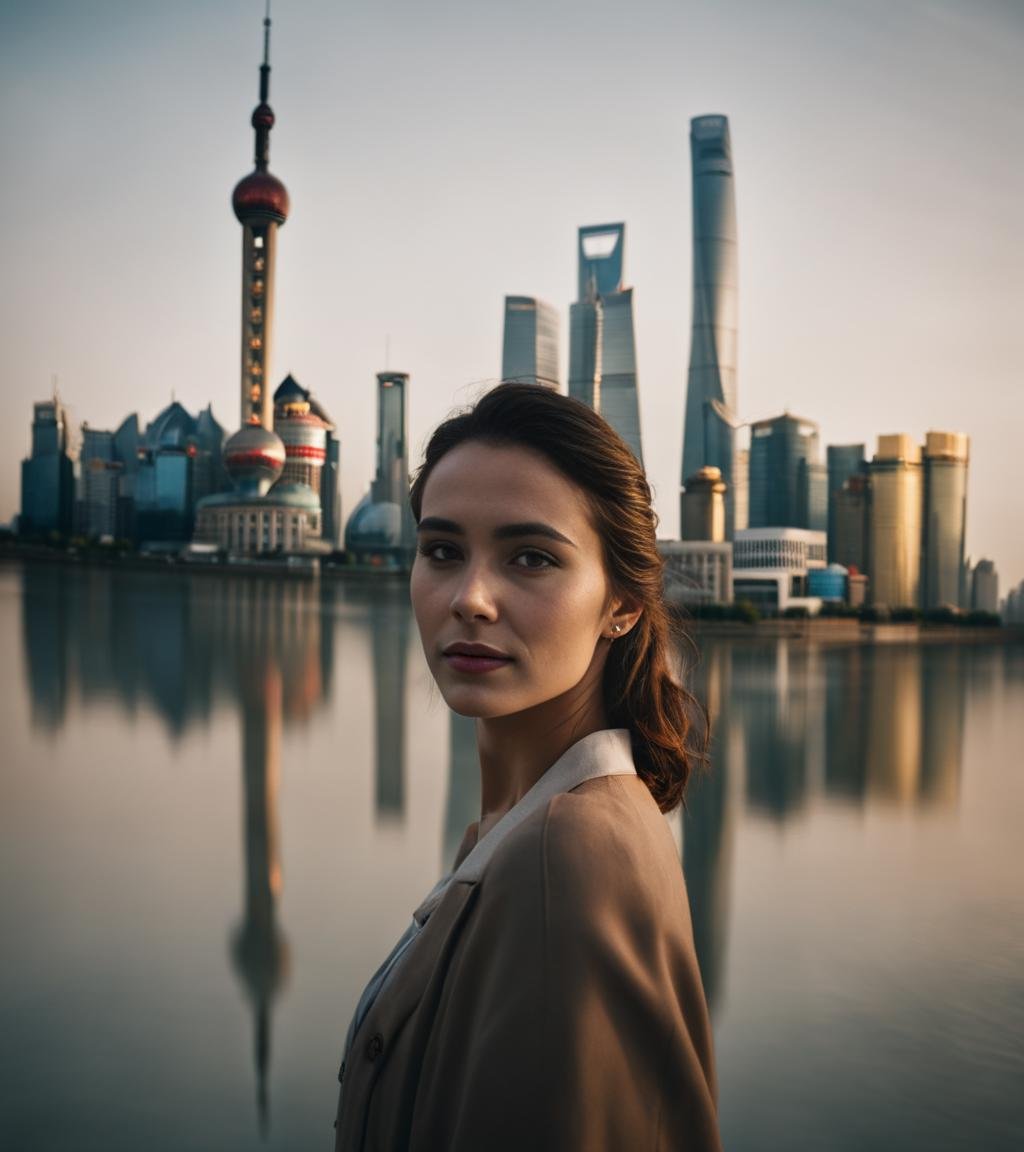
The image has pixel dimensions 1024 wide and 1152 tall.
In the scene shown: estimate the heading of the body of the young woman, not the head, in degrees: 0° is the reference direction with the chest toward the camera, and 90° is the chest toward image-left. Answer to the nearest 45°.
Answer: approximately 90°

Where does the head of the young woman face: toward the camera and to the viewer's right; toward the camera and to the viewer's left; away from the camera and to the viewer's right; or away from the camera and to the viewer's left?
toward the camera and to the viewer's left
